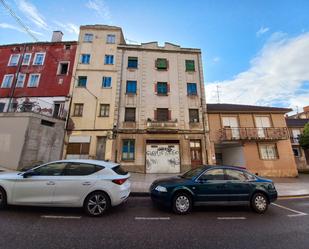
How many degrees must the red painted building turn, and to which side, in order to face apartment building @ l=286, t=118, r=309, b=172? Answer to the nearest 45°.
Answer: approximately 45° to its left

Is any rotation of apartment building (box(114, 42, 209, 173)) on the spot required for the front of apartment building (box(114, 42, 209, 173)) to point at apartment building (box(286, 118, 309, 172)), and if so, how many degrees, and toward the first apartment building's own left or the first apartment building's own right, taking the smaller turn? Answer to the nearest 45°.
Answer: approximately 135° to the first apartment building's own left

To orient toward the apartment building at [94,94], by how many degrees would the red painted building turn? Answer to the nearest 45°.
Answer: approximately 45° to its left

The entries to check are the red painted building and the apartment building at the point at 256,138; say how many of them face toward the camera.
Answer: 2

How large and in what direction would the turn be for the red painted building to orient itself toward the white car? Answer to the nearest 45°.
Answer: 0° — it already faces it

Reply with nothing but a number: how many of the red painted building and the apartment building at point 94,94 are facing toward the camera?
2

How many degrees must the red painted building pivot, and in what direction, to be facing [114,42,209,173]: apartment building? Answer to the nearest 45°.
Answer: approximately 45° to its left

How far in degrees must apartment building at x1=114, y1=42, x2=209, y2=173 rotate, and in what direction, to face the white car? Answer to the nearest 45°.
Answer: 0° — it already faces it

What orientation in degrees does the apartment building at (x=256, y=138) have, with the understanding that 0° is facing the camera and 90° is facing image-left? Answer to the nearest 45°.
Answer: approximately 0°
